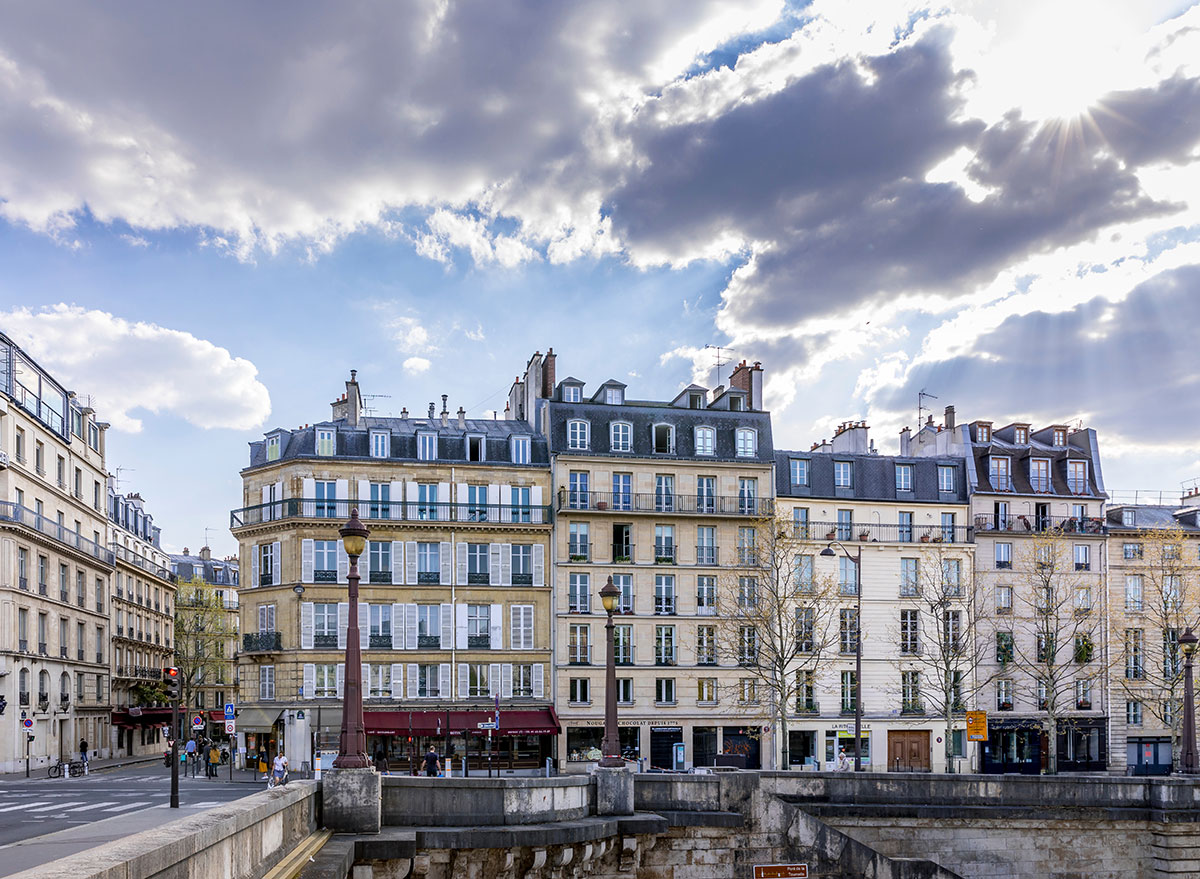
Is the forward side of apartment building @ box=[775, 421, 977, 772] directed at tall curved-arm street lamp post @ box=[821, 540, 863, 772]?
yes

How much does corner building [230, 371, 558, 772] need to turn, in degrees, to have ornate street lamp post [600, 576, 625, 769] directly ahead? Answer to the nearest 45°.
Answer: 0° — it already faces it

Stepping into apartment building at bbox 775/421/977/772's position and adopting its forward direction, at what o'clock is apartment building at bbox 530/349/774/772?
apartment building at bbox 530/349/774/772 is roughly at 2 o'clock from apartment building at bbox 775/421/977/772.

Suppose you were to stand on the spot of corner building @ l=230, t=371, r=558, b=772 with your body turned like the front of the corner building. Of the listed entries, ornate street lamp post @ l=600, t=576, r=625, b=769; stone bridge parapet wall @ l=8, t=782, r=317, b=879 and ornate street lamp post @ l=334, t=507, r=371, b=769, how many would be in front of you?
3

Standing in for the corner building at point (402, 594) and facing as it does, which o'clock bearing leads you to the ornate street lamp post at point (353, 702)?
The ornate street lamp post is roughly at 12 o'clock from the corner building.
